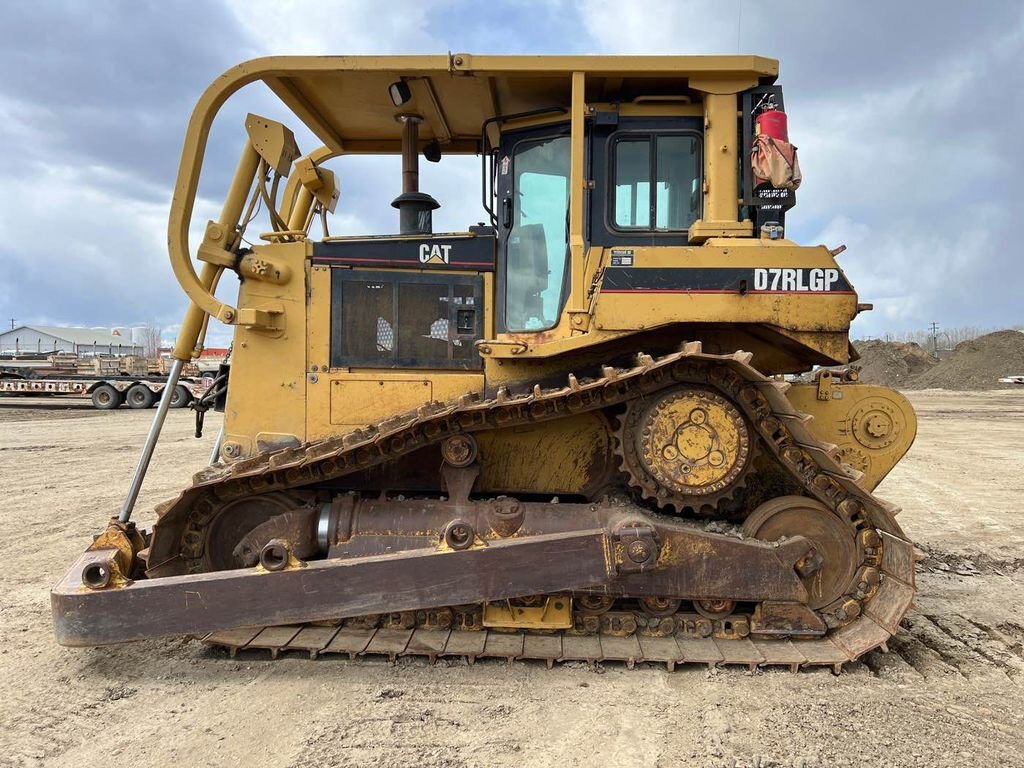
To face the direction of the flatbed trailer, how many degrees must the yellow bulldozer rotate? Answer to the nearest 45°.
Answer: approximately 45° to its right

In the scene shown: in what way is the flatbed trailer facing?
to the viewer's left

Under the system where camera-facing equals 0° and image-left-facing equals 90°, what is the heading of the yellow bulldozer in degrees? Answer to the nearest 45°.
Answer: approximately 90°

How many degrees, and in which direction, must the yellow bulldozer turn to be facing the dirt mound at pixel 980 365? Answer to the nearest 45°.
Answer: approximately 135° to its right

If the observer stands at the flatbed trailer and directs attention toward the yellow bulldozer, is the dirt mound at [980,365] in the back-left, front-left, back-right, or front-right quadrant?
front-left

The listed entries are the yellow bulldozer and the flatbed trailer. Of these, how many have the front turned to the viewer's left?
2

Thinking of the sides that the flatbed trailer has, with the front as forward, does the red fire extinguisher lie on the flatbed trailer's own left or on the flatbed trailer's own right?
on the flatbed trailer's own left

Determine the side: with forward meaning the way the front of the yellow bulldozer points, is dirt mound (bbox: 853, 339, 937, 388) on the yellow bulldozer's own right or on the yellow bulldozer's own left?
on the yellow bulldozer's own right

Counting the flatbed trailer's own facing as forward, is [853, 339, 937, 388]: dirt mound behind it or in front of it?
behind

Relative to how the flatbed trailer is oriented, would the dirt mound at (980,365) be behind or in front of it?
behind

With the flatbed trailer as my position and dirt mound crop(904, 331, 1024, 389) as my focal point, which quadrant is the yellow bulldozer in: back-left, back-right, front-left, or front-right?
front-right
